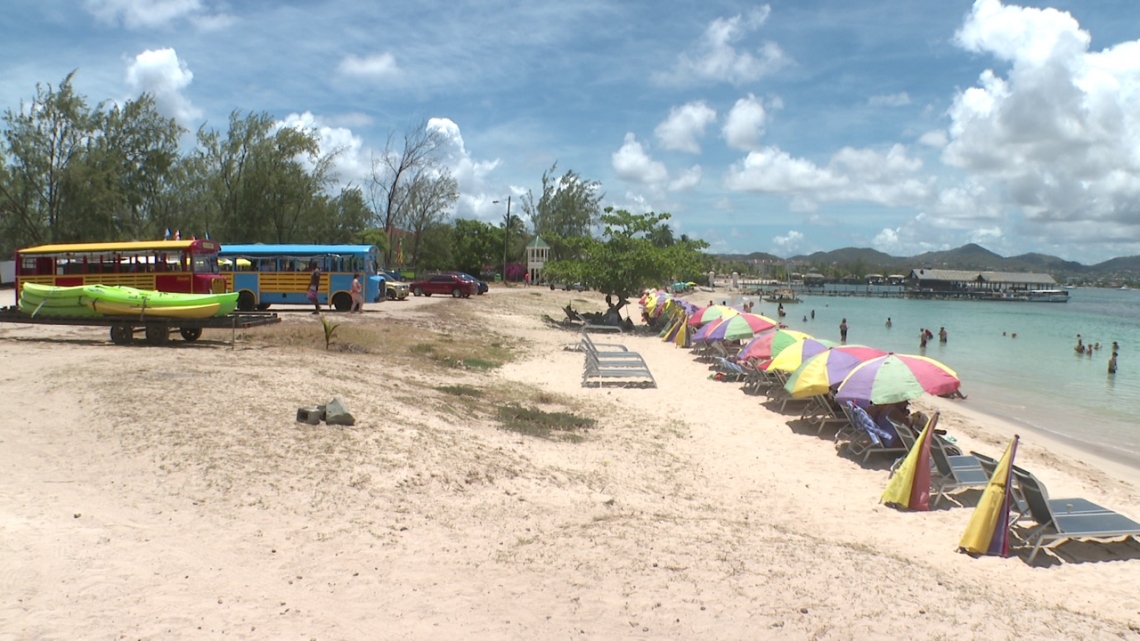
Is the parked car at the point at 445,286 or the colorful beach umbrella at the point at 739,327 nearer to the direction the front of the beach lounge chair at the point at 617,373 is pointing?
the colorful beach umbrella

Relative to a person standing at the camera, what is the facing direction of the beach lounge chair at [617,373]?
facing to the right of the viewer

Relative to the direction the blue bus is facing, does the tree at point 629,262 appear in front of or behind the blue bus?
in front

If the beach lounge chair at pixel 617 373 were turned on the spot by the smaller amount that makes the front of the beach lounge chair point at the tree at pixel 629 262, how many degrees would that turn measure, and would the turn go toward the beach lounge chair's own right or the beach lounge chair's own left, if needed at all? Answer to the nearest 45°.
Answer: approximately 90° to the beach lounge chair's own left

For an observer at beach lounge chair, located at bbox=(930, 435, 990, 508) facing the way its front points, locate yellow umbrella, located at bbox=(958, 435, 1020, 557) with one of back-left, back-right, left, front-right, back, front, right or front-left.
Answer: right

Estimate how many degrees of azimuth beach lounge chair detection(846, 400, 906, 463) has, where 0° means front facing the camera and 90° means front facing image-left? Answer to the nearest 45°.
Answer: approximately 270°

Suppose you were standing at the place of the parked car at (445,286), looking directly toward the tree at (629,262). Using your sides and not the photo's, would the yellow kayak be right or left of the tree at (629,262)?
right

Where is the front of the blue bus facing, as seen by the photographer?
facing to the right of the viewer

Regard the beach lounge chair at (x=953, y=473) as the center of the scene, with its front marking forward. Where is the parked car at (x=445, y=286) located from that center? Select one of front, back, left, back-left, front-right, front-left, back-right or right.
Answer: back-left

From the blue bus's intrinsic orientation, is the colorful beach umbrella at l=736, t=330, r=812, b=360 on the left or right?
on its right

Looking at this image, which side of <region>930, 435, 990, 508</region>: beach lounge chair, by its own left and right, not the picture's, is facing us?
right

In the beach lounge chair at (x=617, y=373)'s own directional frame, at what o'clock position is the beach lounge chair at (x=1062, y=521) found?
the beach lounge chair at (x=1062, y=521) is roughly at 2 o'clock from the beach lounge chair at (x=617, y=373).

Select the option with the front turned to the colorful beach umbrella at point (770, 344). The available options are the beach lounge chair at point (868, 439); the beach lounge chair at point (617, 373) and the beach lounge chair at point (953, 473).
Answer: the beach lounge chair at point (617, 373)

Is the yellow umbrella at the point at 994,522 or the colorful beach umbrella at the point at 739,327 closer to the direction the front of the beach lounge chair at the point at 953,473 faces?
the yellow umbrella
